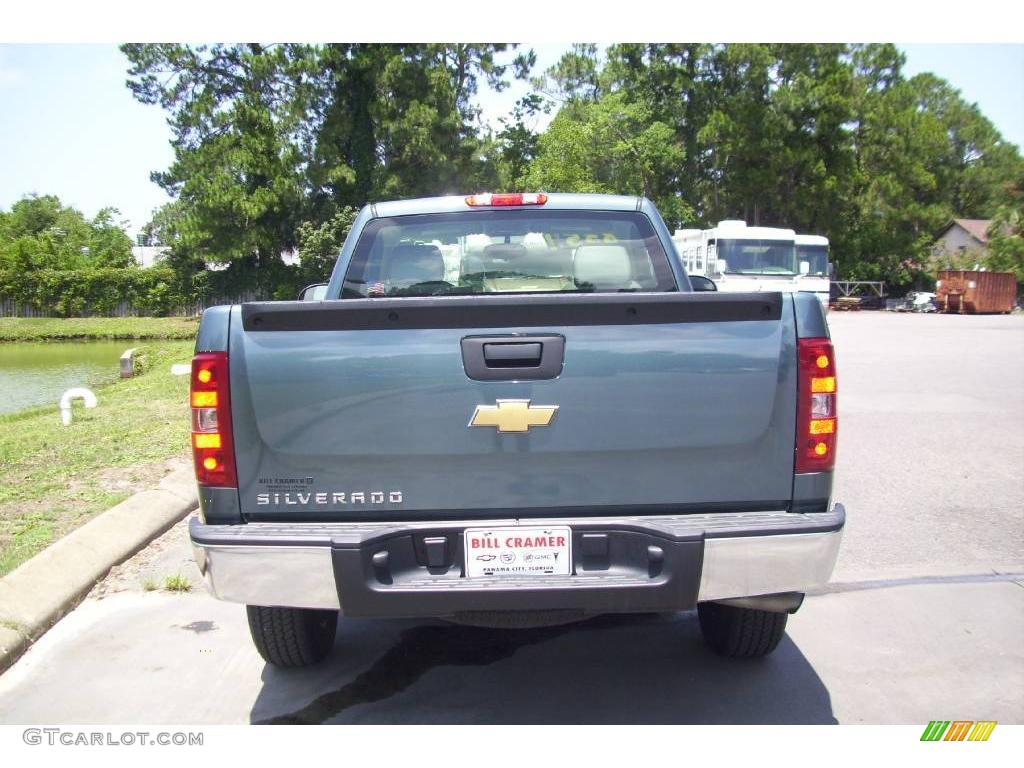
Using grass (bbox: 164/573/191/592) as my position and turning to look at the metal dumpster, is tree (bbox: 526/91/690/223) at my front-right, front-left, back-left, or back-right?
front-left

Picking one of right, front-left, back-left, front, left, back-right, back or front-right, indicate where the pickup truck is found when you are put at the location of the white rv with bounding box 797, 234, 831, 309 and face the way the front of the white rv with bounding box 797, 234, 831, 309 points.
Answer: front

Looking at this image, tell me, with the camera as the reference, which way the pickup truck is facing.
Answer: facing away from the viewer

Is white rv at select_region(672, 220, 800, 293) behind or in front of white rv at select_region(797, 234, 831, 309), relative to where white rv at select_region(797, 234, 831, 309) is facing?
in front

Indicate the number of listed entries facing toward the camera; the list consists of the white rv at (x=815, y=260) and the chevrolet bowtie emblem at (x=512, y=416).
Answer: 2

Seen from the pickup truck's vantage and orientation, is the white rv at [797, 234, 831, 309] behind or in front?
in front

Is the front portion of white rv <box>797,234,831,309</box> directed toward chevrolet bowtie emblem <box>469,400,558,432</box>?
yes

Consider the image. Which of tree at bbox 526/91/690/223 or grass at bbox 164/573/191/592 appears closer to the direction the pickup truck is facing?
the tree

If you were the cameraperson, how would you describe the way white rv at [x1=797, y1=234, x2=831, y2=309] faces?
facing the viewer

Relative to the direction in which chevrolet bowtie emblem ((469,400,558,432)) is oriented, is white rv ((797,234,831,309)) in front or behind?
behind

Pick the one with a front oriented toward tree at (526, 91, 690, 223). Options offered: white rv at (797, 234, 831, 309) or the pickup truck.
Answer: the pickup truck

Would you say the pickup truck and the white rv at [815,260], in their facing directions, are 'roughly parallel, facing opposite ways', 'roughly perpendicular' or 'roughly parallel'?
roughly parallel, facing opposite ways

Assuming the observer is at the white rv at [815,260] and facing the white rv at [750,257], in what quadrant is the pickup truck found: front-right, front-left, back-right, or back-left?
front-left

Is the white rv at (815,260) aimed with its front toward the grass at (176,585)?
yes

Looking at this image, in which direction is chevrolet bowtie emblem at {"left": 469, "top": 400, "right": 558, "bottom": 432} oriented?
toward the camera

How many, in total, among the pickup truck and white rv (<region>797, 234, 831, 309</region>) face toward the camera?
1
